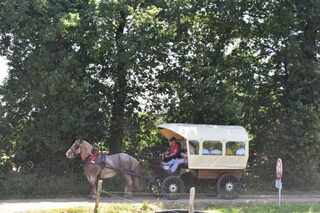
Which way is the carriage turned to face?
to the viewer's left

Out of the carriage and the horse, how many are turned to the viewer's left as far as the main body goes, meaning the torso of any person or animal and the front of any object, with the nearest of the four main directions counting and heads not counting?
2

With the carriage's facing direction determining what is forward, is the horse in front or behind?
in front

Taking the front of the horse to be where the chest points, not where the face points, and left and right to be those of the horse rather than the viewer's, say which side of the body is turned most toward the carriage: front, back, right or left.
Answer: back

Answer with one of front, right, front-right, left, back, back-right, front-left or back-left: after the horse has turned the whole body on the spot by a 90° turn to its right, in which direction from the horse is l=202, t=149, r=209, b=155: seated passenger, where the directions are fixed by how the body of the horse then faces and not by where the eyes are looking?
right

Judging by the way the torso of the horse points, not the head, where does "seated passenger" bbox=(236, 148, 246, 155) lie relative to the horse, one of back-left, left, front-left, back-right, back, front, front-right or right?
back

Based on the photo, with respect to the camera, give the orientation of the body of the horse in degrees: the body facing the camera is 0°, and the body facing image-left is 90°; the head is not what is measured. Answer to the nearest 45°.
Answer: approximately 90°

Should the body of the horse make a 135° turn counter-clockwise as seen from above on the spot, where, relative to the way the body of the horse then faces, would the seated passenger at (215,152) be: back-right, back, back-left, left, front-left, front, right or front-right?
front-left
